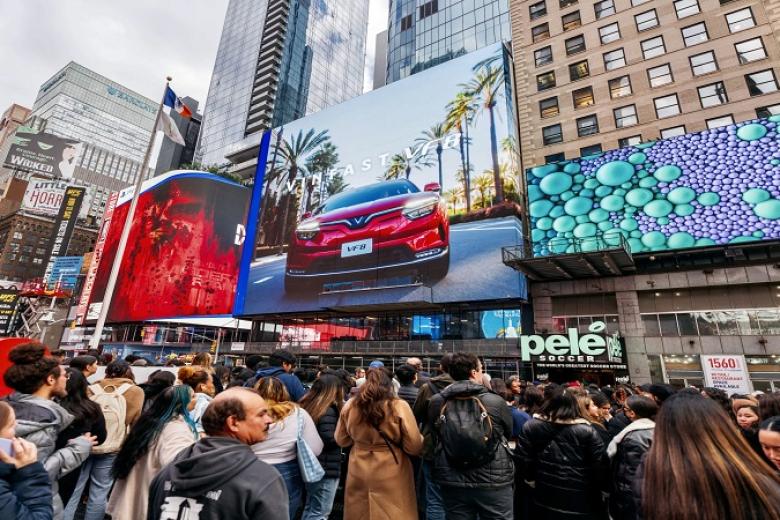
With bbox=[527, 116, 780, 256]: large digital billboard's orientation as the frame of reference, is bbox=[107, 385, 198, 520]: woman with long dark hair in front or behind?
in front

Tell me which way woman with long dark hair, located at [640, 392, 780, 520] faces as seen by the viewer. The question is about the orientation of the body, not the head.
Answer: away from the camera

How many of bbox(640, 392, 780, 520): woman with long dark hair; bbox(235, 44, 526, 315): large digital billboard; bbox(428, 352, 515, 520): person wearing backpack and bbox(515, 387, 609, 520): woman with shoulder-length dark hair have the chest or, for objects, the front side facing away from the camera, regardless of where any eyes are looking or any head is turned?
3

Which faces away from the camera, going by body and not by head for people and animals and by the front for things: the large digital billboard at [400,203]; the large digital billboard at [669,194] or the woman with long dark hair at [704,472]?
the woman with long dark hair

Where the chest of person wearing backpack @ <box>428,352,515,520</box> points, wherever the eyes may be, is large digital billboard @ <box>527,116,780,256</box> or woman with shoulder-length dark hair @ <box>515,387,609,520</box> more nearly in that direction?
the large digital billboard

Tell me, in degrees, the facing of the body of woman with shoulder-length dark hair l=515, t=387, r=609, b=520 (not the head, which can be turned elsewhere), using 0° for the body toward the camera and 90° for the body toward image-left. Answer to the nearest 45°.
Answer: approximately 180°

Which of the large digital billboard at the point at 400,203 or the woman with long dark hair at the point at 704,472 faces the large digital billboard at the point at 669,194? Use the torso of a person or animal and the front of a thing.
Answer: the woman with long dark hair

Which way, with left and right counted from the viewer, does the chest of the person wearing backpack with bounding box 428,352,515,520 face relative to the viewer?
facing away from the viewer

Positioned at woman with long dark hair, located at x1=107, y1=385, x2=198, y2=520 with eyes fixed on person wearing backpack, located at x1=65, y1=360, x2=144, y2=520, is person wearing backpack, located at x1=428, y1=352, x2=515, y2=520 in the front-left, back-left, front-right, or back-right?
back-right

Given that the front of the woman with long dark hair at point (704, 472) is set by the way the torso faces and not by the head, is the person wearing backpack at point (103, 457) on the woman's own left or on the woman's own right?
on the woman's own left
